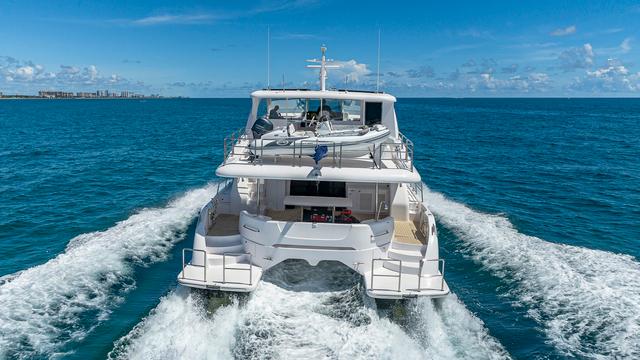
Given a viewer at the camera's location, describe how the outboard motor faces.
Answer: facing to the right of the viewer

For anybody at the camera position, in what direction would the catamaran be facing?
facing away from the viewer

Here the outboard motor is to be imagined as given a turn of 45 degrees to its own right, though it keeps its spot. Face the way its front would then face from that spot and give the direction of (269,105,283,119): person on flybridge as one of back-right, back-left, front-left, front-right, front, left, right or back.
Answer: back-left
